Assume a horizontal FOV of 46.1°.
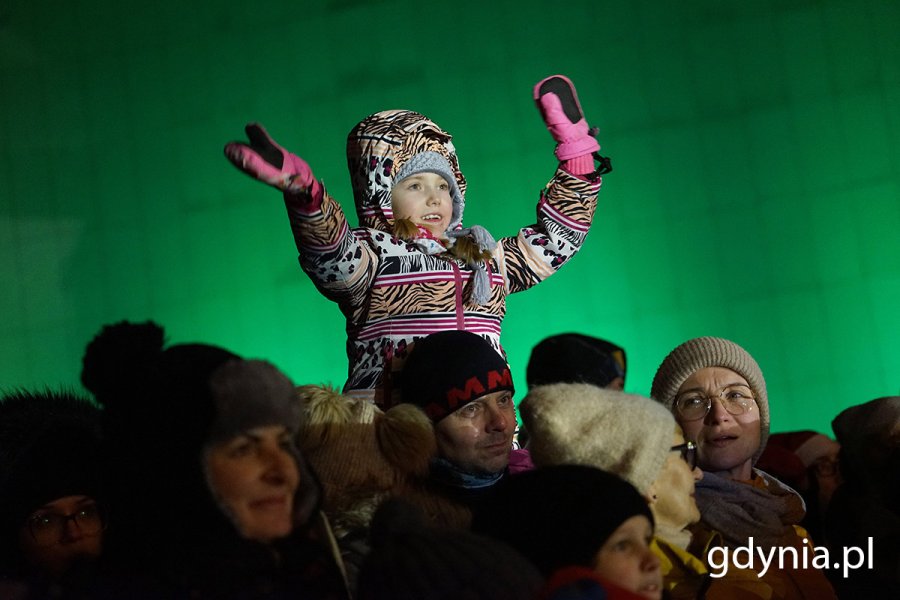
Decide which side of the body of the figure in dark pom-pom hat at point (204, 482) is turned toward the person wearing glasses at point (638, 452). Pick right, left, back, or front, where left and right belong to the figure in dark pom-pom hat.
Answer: left

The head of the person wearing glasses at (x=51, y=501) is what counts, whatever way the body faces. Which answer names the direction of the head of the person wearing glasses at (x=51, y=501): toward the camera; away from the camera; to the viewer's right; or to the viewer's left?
toward the camera

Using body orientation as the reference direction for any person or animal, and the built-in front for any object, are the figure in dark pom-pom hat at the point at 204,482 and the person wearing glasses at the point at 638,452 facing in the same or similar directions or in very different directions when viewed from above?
same or similar directions

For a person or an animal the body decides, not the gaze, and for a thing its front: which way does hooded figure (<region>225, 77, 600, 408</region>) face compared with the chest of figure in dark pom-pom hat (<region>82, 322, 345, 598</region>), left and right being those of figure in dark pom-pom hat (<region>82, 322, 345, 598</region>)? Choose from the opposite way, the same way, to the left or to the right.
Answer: the same way

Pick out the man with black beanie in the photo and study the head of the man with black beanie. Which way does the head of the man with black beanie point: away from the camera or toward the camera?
toward the camera

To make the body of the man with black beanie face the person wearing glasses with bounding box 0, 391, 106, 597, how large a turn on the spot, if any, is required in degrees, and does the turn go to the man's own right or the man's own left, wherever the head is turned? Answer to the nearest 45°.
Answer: approximately 90° to the man's own right

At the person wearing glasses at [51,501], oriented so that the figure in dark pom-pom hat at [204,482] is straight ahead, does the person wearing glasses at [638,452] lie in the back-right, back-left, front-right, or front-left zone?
front-left

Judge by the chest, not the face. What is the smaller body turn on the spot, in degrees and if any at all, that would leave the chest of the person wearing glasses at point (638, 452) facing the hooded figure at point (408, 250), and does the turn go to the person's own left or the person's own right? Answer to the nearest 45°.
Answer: approximately 135° to the person's own left

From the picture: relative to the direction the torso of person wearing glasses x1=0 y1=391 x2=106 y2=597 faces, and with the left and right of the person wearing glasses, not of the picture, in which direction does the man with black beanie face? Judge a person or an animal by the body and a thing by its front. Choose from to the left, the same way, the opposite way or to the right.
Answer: the same way

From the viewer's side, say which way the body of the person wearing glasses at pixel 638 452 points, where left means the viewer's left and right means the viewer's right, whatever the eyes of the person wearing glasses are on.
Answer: facing to the right of the viewer

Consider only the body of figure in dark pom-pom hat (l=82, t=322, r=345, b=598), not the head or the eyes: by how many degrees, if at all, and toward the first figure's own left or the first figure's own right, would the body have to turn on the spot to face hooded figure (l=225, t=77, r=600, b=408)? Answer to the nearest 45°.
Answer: approximately 90° to the first figure's own left

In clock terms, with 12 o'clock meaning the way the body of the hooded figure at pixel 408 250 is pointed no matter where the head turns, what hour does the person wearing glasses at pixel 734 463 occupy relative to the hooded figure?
The person wearing glasses is roughly at 11 o'clock from the hooded figure.

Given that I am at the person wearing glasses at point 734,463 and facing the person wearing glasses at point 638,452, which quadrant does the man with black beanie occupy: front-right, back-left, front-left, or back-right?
front-right

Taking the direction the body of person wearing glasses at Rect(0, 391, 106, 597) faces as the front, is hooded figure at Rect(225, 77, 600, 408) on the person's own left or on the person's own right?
on the person's own left

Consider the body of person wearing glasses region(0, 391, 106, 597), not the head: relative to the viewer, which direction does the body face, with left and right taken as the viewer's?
facing the viewer and to the right of the viewer
